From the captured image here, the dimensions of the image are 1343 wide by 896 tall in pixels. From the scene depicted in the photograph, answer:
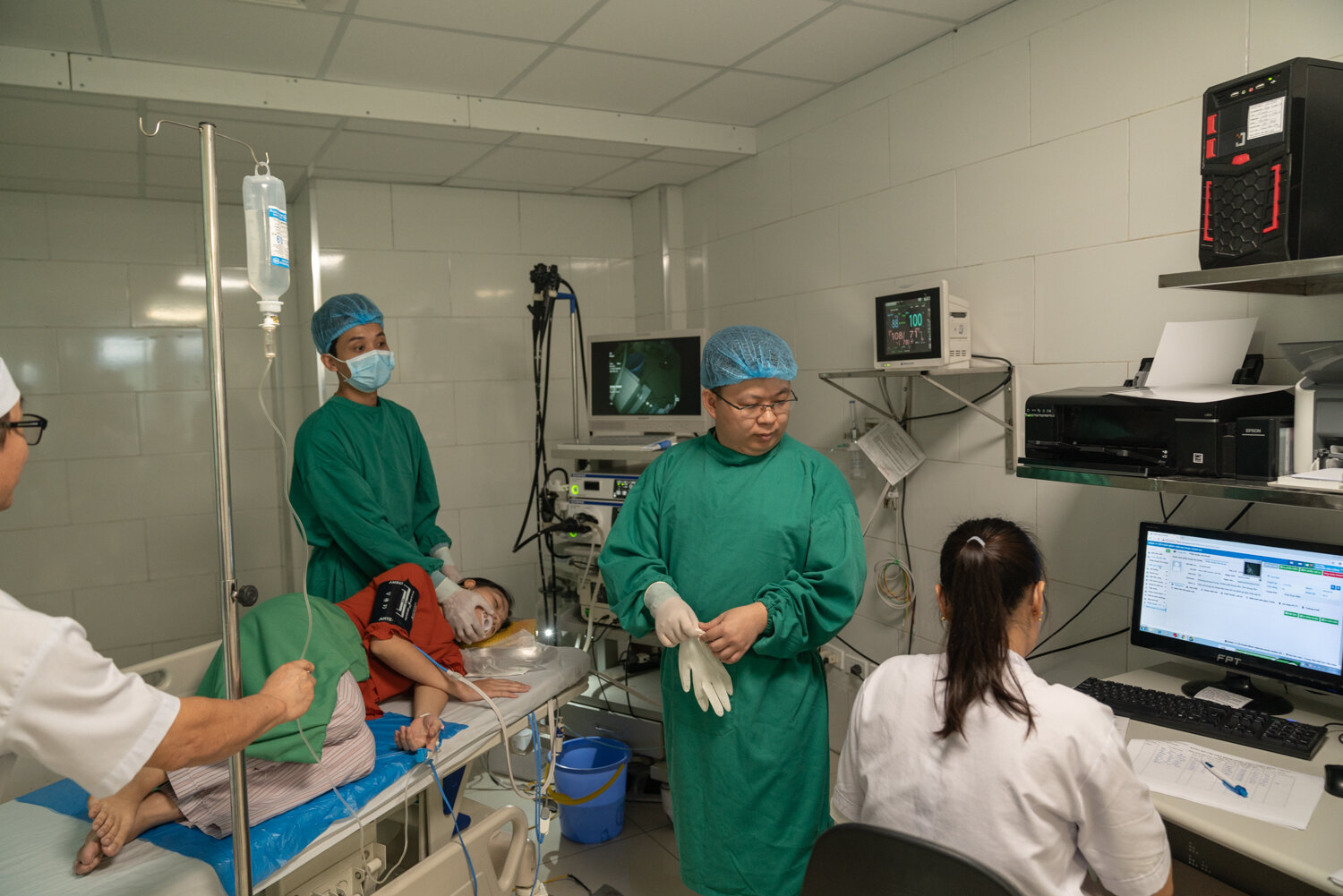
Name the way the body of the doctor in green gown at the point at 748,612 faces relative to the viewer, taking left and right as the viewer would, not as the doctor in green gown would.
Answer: facing the viewer

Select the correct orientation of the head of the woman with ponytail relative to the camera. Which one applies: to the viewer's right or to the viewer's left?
to the viewer's right

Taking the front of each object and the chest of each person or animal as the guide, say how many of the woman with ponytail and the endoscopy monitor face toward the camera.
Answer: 1

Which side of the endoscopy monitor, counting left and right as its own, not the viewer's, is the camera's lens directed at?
front

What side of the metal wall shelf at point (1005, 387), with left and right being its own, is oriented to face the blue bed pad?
front

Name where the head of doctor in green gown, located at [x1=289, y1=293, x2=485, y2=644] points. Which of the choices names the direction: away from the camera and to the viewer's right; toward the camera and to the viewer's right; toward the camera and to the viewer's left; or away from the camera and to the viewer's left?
toward the camera and to the viewer's right

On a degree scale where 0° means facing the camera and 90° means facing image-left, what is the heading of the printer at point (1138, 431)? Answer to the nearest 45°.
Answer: approximately 45°

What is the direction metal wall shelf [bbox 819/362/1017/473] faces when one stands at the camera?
facing the viewer and to the left of the viewer

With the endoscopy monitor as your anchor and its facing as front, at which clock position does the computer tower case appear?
The computer tower case is roughly at 11 o'clock from the endoscopy monitor.

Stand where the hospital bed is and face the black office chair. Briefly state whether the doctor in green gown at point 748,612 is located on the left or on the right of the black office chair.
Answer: left

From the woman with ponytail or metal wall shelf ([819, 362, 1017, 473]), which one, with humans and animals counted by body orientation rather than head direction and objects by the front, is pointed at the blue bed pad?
the metal wall shelf

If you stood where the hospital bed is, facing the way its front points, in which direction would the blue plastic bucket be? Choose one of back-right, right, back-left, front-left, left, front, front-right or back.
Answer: back

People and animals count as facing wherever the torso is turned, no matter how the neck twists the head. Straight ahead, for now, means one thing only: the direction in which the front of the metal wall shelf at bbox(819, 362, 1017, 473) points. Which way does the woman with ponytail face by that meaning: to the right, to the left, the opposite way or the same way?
the opposite way

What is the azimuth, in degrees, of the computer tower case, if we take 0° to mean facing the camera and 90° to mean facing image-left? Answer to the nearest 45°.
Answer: approximately 45°

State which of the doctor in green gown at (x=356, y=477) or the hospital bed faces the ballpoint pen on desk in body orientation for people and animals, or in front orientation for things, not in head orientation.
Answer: the doctor in green gown

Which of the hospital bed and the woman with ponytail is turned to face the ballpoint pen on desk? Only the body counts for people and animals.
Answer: the woman with ponytail

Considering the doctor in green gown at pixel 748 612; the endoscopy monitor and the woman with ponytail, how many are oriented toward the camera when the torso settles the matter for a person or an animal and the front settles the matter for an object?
2

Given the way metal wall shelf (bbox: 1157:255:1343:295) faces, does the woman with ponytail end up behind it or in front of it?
in front
